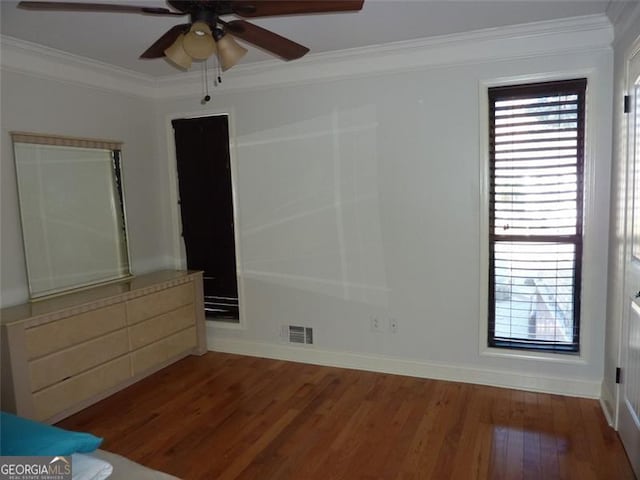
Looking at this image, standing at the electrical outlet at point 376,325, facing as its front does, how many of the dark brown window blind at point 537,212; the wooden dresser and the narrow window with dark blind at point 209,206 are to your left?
1

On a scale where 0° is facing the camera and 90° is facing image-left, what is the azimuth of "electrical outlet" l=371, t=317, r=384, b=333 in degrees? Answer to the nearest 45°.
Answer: approximately 0°

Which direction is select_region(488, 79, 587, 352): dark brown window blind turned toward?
toward the camera

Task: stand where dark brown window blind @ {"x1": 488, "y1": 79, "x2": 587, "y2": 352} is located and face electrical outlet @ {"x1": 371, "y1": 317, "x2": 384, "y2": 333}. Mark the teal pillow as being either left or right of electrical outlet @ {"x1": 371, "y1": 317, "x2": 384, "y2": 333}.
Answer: left

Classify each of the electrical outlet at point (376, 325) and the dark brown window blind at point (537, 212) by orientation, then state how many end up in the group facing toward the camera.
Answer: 2

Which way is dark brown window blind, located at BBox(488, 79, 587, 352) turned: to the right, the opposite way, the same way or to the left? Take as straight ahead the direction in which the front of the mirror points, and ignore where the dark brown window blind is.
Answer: to the right

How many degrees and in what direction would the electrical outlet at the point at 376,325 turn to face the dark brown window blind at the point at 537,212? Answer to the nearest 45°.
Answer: approximately 90° to its left

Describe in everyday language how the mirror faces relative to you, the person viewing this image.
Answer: facing the viewer and to the right of the viewer

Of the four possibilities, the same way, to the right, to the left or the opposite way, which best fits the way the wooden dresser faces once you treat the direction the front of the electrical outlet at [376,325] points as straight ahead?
to the left

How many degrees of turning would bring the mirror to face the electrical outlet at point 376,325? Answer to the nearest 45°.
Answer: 0° — it already faces it

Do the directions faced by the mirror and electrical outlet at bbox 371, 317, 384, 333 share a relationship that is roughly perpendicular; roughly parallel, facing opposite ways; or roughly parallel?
roughly perpendicular

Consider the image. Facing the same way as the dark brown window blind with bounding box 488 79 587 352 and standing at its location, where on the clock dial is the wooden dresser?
The wooden dresser is roughly at 2 o'clock from the dark brown window blind.

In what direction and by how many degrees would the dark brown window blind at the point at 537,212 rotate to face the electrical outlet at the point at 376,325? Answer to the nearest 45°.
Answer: approximately 90° to its right

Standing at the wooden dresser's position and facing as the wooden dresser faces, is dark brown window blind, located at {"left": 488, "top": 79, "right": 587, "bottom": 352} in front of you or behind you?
in front

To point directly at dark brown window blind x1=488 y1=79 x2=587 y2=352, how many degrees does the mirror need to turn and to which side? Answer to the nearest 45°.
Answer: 0° — it already faces it
